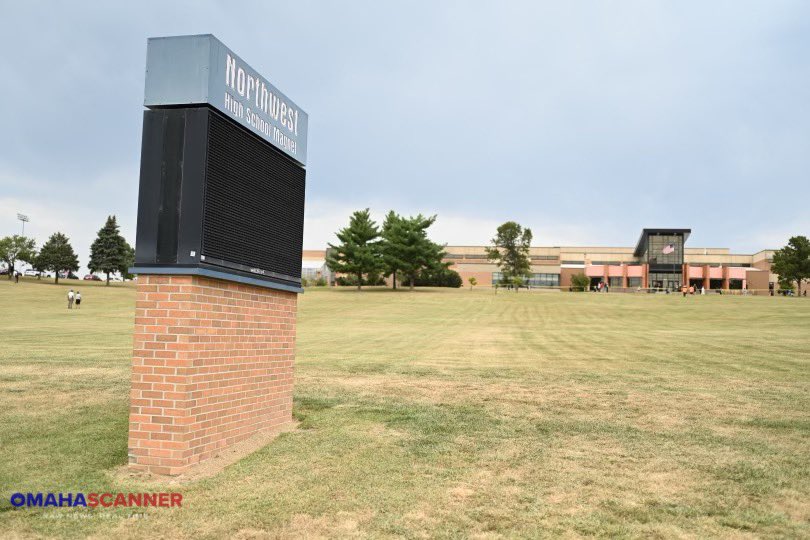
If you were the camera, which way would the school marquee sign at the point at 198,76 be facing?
facing the viewer and to the right of the viewer
